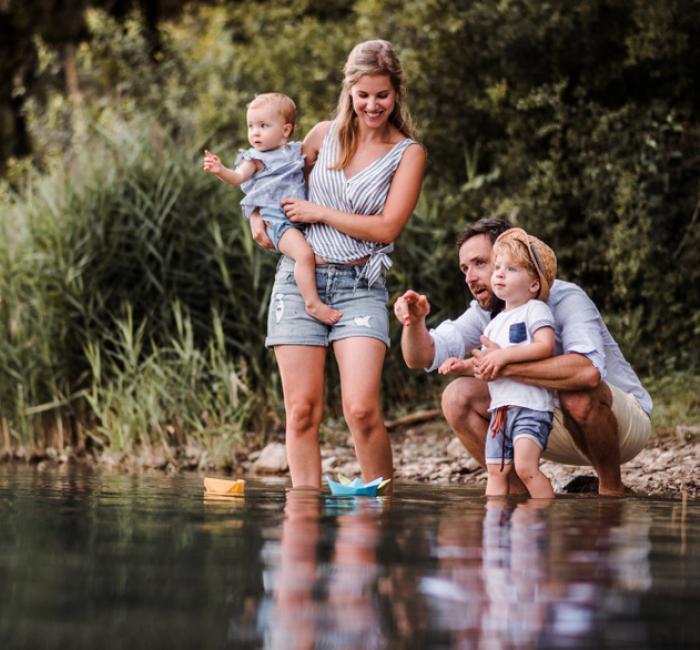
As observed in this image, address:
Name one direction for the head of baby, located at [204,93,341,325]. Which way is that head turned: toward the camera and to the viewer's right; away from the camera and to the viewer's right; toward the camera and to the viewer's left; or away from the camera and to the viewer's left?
toward the camera and to the viewer's left

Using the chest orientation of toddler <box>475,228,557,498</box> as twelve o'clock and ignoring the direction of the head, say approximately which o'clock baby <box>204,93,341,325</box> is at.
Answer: baby <box>204,93,341,325</box> is roughly at 2 o'clock from toddler <box>475,228,557,498</box>.

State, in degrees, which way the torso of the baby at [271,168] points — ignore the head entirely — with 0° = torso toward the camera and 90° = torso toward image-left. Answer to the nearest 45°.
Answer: approximately 45°

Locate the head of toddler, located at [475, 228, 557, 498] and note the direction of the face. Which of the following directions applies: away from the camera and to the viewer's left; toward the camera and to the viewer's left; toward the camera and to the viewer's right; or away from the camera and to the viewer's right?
toward the camera and to the viewer's left

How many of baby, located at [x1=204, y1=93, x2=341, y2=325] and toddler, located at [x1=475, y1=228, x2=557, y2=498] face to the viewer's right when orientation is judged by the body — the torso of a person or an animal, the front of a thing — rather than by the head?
0

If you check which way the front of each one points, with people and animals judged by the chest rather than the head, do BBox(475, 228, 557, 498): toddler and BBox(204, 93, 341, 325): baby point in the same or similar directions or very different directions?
same or similar directions

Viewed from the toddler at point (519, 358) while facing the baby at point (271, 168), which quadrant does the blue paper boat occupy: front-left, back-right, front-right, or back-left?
front-left

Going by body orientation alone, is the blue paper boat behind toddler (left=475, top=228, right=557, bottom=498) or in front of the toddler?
in front

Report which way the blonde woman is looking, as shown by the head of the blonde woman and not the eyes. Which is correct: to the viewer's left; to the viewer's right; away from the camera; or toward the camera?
toward the camera

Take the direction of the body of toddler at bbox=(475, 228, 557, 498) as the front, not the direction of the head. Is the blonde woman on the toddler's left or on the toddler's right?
on the toddler's right

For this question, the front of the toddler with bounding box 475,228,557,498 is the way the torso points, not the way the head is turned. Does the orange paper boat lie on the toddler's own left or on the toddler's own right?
on the toddler's own right

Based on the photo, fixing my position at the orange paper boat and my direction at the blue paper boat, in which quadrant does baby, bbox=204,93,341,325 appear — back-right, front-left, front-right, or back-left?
front-left
